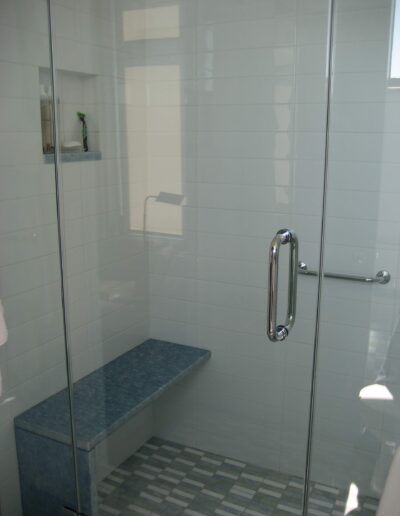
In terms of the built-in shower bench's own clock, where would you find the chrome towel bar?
The chrome towel bar is roughly at 11 o'clock from the built-in shower bench.

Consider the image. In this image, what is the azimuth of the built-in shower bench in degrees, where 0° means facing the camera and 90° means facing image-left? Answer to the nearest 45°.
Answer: approximately 315°
